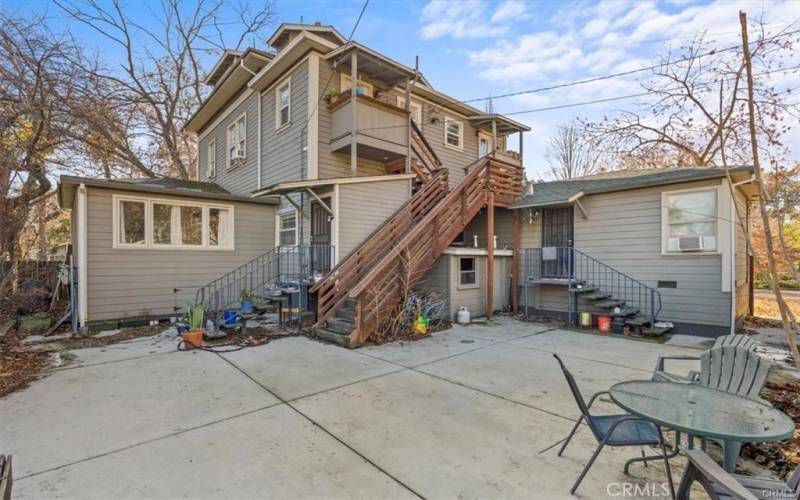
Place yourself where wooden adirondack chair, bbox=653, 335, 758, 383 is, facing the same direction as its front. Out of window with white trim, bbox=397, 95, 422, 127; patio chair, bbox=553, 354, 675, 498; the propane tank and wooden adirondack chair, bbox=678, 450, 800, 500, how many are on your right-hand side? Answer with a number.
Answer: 2

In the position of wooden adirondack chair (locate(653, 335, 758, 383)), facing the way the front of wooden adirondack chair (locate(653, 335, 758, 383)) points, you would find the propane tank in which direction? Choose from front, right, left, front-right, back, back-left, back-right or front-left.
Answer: right

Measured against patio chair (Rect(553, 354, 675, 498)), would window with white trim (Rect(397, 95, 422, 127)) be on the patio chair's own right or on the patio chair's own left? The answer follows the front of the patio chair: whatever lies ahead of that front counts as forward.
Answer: on the patio chair's own left

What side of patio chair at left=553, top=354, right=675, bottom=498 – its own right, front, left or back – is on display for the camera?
right

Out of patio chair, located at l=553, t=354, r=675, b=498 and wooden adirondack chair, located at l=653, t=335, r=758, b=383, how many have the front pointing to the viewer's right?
1

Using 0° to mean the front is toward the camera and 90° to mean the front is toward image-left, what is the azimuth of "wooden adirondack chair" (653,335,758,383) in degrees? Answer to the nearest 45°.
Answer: approximately 45°

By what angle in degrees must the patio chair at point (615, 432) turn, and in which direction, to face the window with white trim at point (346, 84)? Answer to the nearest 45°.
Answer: approximately 135° to its left

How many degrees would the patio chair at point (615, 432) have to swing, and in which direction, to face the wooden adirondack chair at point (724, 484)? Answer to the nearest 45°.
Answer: approximately 45° to its right

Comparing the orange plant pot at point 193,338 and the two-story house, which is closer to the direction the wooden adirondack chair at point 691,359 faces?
the orange plant pot

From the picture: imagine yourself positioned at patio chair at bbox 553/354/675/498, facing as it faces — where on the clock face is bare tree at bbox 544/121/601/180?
The bare tree is roughly at 9 o'clock from the patio chair.

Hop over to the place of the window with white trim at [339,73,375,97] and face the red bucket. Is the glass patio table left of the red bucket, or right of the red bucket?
right

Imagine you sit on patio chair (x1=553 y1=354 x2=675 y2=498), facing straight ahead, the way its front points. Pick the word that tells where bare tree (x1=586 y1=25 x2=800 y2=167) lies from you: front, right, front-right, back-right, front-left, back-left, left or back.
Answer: left
